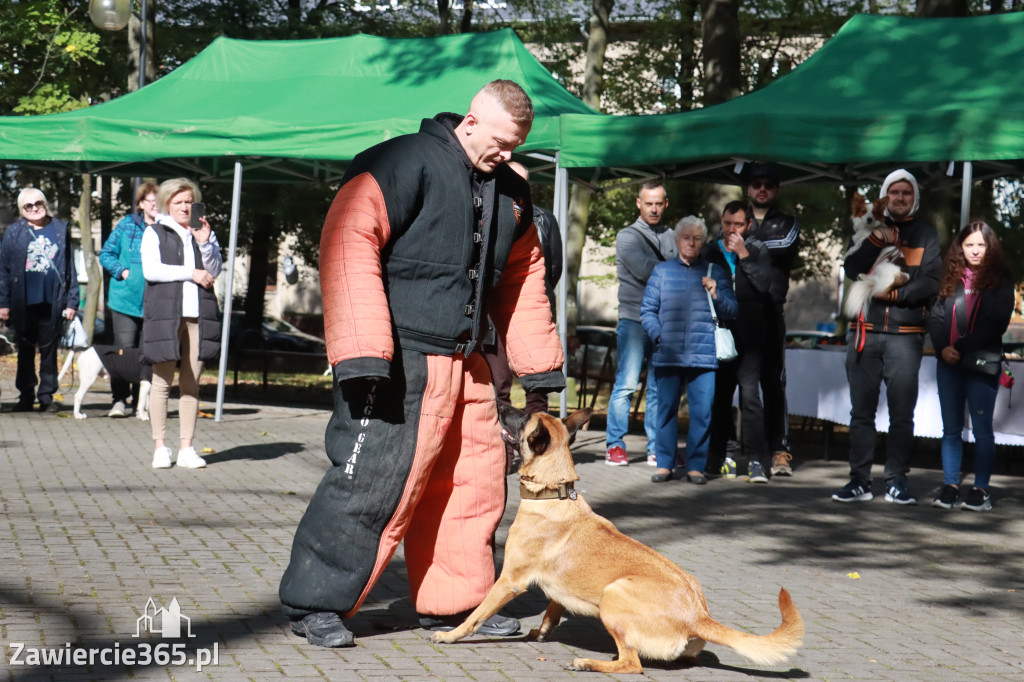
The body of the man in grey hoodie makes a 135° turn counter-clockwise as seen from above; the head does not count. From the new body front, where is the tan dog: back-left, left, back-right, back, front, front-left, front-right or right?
back-right

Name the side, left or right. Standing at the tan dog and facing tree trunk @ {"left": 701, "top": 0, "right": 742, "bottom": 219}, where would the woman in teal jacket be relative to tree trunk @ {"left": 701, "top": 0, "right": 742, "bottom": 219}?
left

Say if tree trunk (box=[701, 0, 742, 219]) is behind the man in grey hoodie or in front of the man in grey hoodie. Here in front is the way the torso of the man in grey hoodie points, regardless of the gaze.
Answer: behind

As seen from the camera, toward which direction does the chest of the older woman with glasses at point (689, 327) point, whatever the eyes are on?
toward the camera

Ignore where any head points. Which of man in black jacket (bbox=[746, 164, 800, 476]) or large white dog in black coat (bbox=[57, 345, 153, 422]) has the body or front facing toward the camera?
the man in black jacket

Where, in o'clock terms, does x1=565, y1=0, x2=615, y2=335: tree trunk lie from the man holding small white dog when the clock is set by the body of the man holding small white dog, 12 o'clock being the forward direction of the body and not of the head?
The tree trunk is roughly at 5 o'clock from the man holding small white dog.

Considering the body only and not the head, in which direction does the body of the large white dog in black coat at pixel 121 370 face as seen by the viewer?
to the viewer's right

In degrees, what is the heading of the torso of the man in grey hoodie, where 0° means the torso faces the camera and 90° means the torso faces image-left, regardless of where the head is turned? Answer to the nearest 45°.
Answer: approximately 0°

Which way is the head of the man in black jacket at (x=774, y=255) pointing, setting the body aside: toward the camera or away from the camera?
toward the camera

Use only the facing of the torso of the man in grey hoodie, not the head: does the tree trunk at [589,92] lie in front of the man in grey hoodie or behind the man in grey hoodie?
behind

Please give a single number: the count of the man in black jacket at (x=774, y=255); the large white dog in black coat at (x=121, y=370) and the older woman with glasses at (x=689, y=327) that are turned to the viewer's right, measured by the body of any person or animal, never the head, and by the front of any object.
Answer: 1

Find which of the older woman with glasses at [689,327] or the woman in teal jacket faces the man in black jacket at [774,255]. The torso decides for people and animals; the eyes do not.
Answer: the woman in teal jacket

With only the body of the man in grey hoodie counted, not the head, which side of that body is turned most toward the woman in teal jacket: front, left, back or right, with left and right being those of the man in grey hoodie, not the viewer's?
right

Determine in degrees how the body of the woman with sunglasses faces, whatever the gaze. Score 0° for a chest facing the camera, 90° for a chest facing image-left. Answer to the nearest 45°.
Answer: approximately 0°
